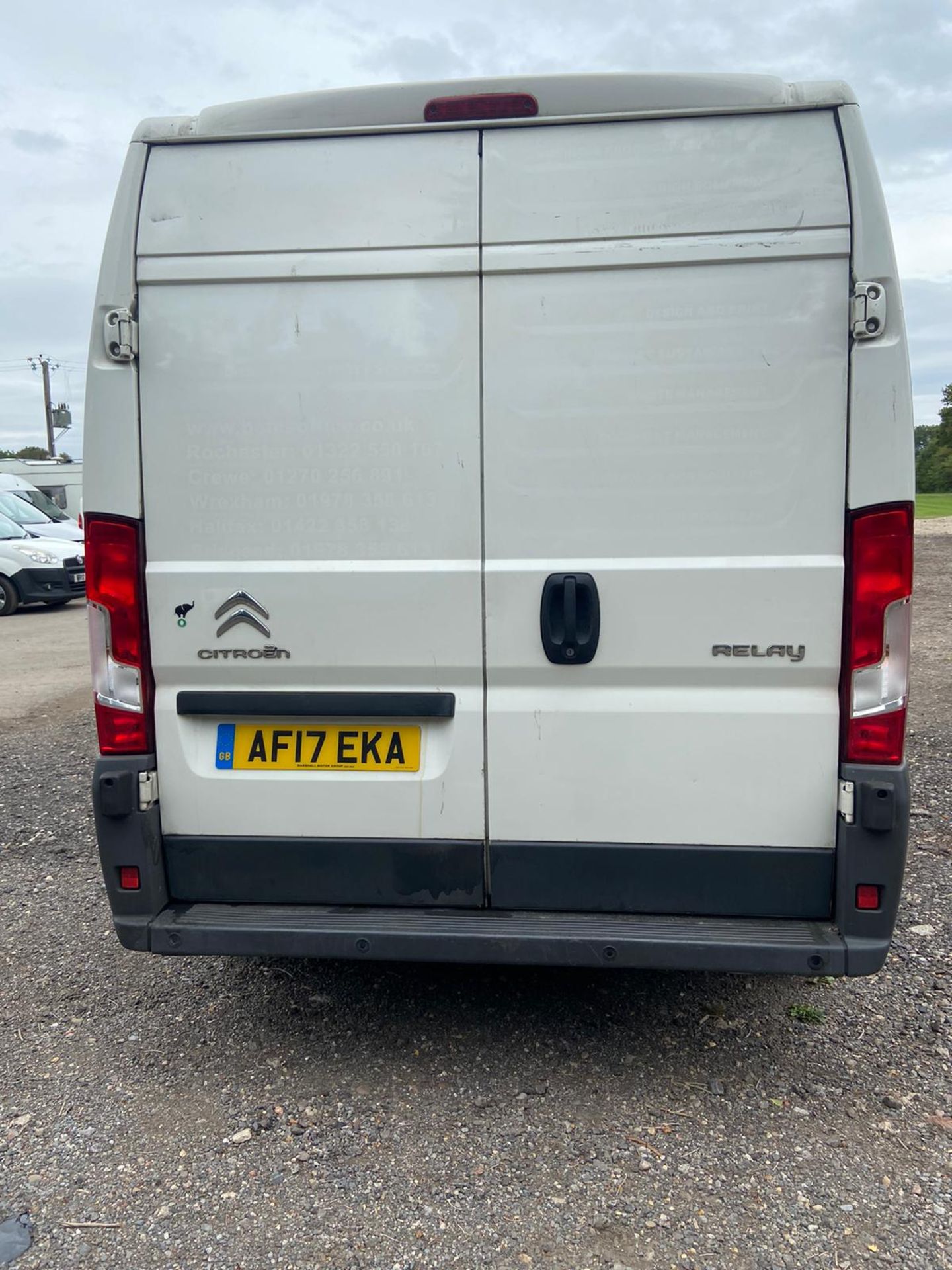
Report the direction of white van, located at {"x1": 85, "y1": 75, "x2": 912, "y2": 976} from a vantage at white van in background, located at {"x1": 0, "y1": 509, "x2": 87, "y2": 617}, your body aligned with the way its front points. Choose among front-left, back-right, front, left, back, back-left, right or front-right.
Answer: front-right

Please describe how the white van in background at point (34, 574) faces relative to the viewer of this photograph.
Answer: facing the viewer and to the right of the viewer

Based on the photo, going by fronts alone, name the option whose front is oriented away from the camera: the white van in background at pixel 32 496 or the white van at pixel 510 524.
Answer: the white van

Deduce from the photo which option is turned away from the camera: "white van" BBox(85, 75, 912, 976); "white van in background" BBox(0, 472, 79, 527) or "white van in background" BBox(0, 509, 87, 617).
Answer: the white van

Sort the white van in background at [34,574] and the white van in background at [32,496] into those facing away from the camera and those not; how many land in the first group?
0

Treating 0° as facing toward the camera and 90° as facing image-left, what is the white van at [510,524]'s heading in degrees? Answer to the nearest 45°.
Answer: approximately 180°

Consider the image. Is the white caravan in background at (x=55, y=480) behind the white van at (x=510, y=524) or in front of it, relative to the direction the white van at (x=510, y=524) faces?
in front

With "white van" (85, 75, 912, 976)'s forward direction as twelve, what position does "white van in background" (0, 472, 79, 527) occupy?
The white van in background is roughly at 11 o'clock from the white van.

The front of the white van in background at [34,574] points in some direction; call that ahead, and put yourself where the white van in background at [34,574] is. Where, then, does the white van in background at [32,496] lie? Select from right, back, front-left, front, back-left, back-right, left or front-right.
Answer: back-left

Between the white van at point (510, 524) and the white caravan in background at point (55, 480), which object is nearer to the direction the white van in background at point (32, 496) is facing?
the white van

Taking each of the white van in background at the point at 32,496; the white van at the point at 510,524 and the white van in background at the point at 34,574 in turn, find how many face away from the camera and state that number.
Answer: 1

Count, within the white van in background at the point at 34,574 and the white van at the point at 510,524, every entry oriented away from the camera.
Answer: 1

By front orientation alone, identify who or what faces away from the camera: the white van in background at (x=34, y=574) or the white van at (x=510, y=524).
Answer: the white van
